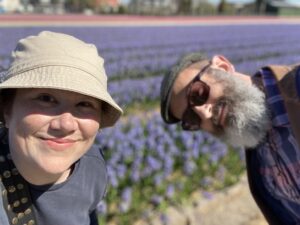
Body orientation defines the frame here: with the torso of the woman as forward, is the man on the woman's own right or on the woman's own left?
on the woman's own left

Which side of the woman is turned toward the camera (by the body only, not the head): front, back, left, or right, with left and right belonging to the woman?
front
